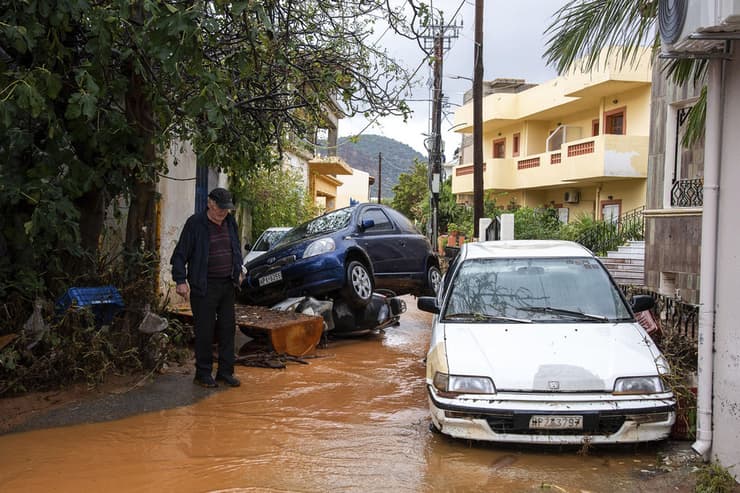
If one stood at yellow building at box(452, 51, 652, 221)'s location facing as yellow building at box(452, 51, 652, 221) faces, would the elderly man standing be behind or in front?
in front

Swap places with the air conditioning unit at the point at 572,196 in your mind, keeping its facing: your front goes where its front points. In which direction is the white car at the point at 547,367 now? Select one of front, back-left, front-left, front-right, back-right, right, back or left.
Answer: front-left

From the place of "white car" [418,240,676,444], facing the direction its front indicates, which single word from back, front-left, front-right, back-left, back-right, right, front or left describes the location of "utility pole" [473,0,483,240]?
back

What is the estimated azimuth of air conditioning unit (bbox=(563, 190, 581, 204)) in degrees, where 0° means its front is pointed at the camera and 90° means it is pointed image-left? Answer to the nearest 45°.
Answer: approximately 45°

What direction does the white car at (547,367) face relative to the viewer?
toward the camera

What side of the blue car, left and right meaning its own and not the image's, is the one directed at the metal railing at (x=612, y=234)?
back

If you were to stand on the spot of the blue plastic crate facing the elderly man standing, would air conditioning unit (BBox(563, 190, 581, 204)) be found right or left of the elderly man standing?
left

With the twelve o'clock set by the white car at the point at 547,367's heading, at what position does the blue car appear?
The blue car is roughly at 5 o'clock from the white car.

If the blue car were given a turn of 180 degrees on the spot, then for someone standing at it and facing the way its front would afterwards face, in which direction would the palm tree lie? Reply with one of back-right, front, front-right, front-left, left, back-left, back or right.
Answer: right

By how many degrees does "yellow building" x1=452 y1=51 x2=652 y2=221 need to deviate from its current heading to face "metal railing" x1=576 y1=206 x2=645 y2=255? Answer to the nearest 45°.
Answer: approximately 45° to its left

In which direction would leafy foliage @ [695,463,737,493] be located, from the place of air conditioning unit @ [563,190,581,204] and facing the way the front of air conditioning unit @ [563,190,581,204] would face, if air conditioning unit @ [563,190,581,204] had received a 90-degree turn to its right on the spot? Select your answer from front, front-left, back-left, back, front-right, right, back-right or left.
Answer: back-left

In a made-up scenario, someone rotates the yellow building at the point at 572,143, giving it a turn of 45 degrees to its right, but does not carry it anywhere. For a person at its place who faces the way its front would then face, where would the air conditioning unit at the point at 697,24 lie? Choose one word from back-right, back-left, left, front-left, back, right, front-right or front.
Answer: left

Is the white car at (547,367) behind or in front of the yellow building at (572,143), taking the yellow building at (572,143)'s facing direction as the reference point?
in front

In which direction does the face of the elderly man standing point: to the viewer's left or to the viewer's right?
to the viewer's right

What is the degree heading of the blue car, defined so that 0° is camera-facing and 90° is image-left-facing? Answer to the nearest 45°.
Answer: approximately 45°

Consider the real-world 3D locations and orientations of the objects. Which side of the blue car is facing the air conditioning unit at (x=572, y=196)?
back

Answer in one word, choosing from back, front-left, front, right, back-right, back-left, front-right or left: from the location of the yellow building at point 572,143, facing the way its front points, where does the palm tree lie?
front-left
